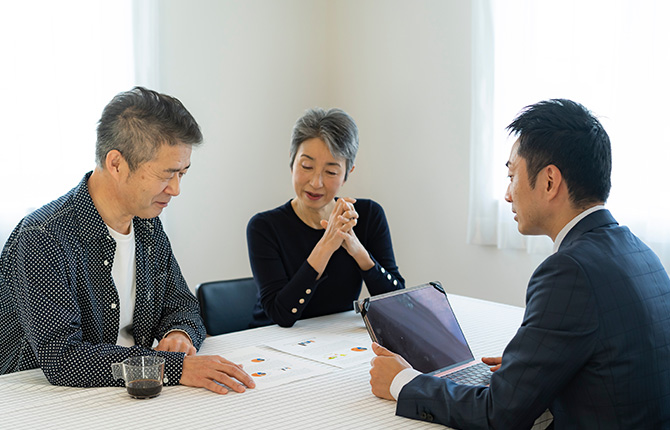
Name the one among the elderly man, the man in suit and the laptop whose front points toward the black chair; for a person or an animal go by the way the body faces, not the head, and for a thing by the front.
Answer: the man in suit

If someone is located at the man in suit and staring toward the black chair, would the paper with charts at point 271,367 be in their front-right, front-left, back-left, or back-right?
front-left

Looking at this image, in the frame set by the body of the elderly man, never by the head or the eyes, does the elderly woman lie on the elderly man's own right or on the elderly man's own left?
on the elderly man's own left

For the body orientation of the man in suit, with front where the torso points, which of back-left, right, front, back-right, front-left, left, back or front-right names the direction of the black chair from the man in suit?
front

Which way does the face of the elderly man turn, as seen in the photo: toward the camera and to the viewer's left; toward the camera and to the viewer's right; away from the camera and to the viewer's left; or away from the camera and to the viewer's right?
toward the camera and to the viewer's right

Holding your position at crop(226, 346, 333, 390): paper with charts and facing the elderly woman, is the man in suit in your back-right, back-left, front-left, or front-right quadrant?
back-right

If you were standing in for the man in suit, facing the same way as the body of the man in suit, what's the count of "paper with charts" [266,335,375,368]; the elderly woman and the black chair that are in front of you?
3

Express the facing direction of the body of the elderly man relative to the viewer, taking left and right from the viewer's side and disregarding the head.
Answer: facing the viewer and to the right of the viewer

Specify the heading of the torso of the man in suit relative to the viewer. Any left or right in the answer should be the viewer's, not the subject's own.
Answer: facing away from the viewer and to the left of the viewer

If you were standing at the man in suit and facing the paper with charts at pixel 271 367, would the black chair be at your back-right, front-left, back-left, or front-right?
front-right

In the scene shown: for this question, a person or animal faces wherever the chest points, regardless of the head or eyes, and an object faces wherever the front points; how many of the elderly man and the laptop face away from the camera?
0

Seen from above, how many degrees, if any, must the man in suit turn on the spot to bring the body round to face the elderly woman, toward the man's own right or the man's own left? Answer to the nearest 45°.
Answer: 0° — they already face them

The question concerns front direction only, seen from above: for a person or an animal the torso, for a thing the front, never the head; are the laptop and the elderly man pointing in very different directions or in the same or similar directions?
same or similar directions

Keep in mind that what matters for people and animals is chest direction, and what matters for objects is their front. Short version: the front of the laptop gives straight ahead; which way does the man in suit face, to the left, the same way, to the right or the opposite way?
the opposite way
